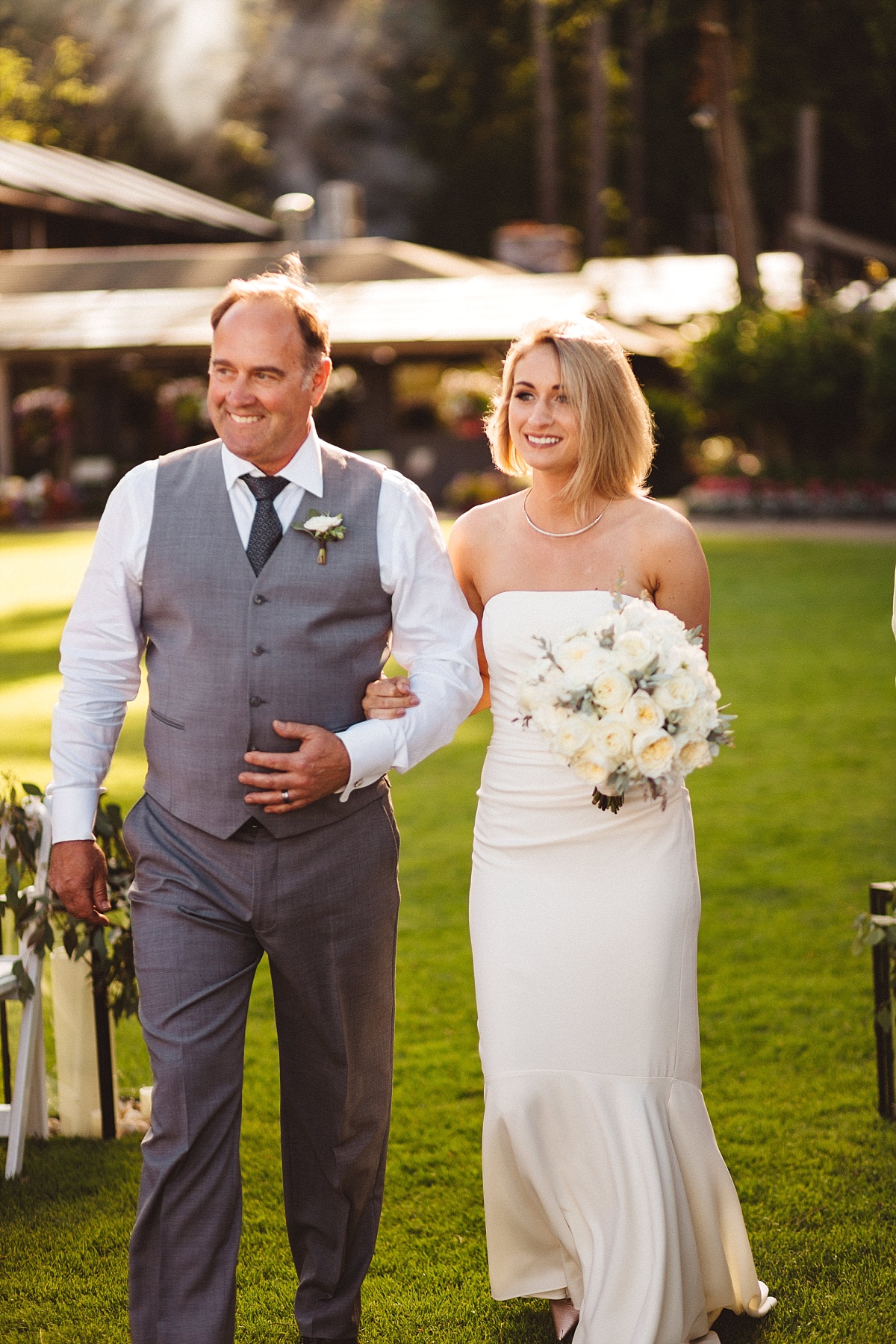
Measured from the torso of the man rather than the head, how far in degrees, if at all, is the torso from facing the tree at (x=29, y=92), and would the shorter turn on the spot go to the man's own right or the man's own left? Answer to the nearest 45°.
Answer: approximately 180°

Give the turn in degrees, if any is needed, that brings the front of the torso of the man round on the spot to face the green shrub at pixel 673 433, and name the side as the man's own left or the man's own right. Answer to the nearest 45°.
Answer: approximately 180°

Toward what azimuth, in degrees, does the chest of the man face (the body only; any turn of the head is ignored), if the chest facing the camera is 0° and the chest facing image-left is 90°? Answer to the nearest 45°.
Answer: approximately 0°

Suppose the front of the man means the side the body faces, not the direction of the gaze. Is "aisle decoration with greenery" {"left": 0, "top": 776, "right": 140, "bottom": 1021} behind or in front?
behind

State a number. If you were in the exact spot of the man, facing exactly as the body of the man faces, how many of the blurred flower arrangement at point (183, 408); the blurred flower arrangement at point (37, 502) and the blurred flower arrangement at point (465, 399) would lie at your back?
3

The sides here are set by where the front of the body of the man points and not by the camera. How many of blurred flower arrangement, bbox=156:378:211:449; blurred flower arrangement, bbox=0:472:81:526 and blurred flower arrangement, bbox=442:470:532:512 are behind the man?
3

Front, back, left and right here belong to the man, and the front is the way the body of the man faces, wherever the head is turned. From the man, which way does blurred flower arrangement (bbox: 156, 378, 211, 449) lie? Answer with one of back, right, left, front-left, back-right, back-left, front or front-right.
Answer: back

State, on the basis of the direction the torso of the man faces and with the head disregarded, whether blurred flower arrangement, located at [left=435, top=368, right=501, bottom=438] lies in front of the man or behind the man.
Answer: behind
